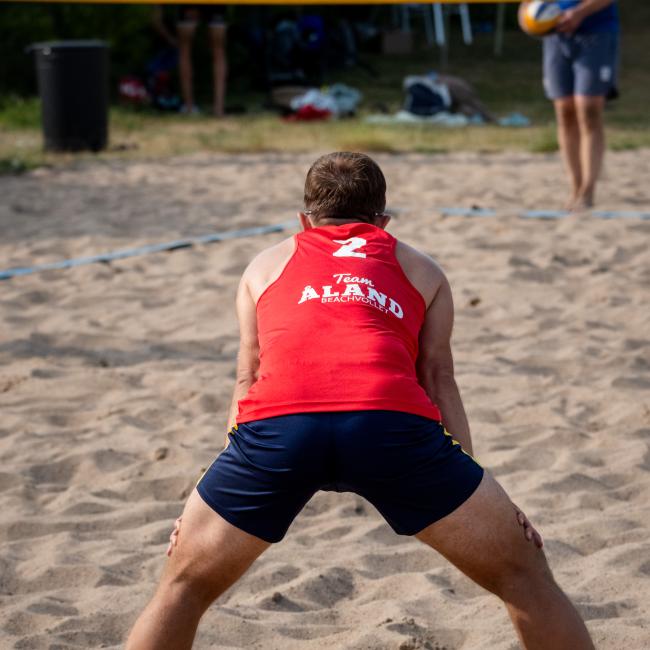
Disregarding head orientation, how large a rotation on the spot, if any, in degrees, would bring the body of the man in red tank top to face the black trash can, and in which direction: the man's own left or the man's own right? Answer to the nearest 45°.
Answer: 0° — they already face it

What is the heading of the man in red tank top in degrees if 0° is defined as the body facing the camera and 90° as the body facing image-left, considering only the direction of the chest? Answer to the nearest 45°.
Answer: approximately 180°

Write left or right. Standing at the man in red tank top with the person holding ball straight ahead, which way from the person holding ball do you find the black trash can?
left

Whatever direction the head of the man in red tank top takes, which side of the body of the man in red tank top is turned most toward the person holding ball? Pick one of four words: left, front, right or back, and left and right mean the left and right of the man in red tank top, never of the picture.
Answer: front

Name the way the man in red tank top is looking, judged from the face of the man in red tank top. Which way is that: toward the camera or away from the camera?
away from the camera

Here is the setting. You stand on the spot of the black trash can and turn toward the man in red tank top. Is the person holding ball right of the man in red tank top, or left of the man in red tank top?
left
